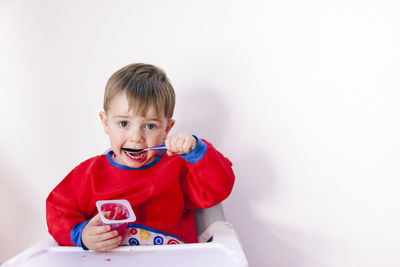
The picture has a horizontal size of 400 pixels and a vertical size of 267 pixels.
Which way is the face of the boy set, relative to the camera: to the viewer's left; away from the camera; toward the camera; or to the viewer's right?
toward the camera

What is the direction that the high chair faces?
toward the camera

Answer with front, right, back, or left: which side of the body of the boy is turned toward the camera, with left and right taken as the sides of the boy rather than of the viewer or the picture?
front
